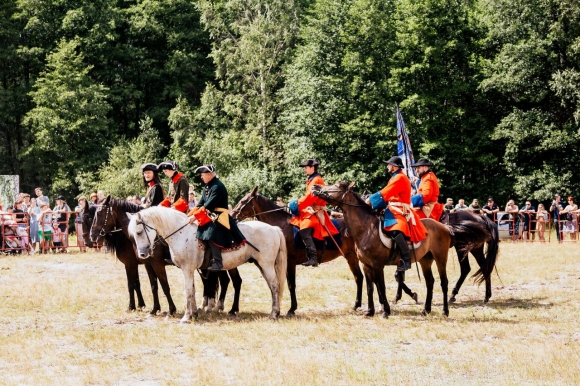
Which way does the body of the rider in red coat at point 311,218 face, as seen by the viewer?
to the viewer's left

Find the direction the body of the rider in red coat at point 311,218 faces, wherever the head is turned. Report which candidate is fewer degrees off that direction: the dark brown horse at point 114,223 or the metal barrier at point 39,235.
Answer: the dark brown horse

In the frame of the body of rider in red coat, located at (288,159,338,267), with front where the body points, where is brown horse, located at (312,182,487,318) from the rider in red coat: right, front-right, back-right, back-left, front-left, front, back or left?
back-left

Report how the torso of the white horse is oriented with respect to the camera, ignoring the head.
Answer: to the viewer's left

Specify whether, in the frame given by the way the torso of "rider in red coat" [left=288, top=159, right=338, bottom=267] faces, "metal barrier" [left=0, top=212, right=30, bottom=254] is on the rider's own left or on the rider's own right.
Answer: on the rider's own right

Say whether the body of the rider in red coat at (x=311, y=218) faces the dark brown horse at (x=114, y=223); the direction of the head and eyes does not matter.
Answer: yes

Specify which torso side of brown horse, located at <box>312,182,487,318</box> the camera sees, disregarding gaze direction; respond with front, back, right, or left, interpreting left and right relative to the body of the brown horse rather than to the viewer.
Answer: left

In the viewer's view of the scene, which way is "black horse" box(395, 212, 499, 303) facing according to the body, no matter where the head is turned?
to the viewer's left

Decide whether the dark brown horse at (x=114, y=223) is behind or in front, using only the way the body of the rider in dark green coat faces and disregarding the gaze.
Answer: in front

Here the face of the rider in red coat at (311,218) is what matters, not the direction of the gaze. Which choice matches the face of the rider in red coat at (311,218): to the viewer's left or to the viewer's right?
to the viewer's left

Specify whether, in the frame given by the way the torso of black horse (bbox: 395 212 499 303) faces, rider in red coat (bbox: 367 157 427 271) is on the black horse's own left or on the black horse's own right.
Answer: on the black horse's own left

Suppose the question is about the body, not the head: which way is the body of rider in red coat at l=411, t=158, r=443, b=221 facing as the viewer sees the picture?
to the viewer's left

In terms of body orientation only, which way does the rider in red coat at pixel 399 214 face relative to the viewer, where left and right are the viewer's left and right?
facing to the left of the viewer

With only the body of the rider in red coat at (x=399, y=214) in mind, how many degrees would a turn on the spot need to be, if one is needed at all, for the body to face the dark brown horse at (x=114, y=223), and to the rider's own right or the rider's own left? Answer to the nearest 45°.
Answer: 0° — they already face it
